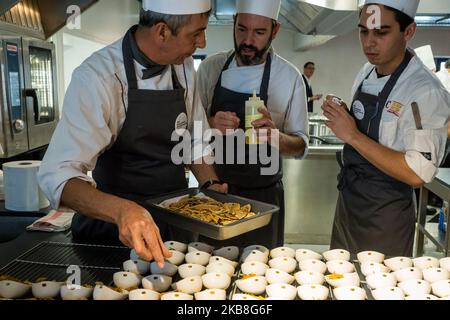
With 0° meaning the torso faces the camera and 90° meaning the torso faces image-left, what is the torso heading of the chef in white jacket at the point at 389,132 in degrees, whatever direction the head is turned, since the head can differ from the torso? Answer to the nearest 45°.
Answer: approximately 45°

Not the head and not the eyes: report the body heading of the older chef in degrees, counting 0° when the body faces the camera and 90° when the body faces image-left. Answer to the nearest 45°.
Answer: approximately 315°

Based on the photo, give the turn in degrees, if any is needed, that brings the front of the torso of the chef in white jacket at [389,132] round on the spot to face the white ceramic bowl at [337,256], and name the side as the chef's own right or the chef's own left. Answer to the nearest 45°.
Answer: approximately 45° to the chef's own left

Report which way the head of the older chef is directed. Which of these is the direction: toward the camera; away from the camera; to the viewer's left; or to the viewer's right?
to the viewer's right

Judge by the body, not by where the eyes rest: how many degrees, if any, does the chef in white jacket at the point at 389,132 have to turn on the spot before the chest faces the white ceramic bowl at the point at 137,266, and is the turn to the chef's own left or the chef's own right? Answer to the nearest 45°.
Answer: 0° — they already face it

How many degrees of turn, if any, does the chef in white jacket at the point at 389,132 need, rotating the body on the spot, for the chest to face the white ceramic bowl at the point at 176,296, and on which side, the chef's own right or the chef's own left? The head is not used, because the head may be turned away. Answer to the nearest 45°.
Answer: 0° — they already face it

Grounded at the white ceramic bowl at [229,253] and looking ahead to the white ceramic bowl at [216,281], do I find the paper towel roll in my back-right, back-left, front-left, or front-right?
back-right

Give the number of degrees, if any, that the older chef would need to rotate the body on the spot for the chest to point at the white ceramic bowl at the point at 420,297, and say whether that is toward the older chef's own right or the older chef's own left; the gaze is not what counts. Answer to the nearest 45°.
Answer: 0° — they already face it

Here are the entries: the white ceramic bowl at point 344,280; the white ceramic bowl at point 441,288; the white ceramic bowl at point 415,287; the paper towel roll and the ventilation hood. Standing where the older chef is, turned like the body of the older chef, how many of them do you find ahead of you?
3
